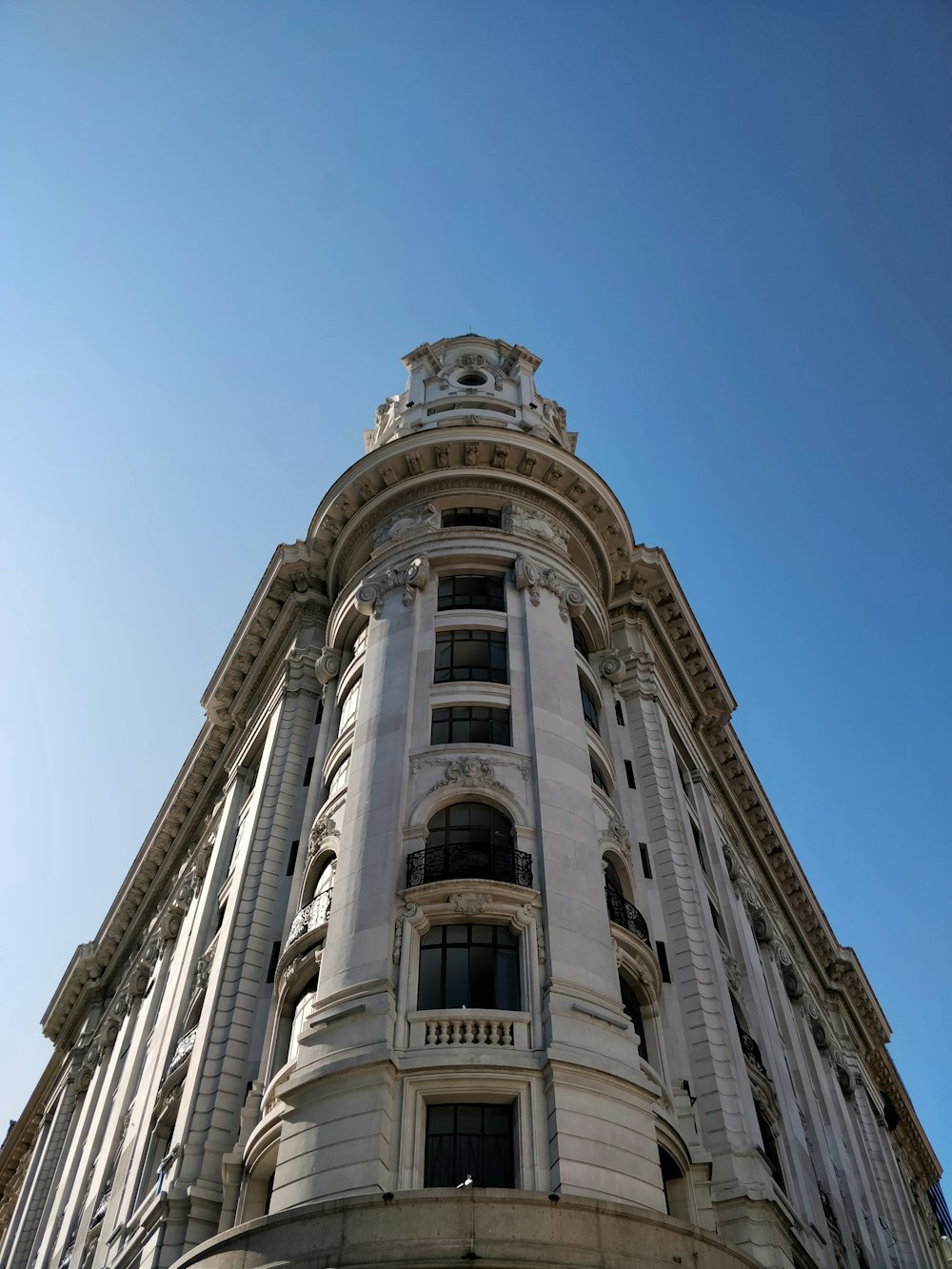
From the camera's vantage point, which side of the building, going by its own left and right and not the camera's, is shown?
front
